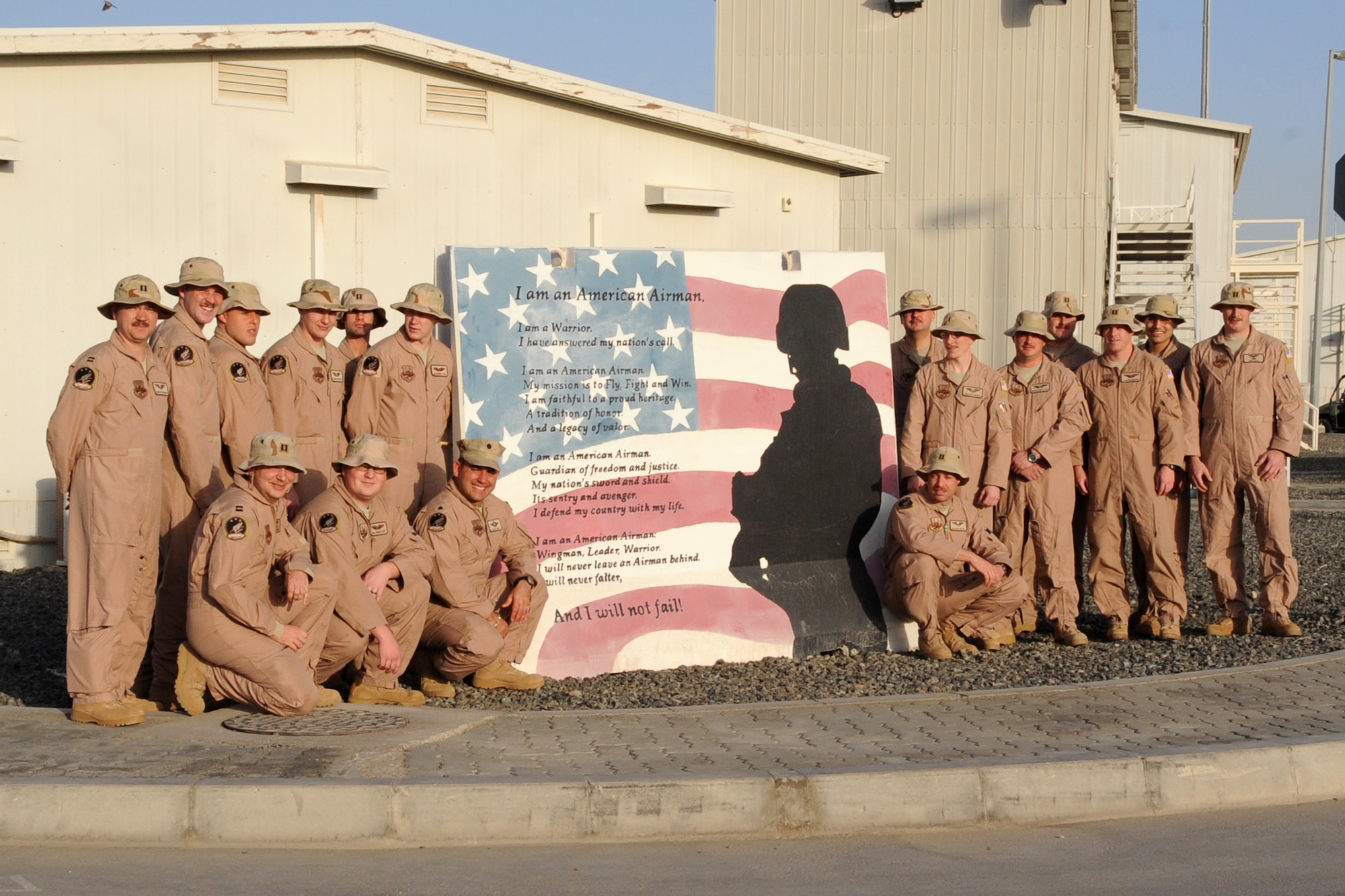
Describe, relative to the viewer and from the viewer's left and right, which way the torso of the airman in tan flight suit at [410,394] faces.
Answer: facing the viewer and to the right of the viewer

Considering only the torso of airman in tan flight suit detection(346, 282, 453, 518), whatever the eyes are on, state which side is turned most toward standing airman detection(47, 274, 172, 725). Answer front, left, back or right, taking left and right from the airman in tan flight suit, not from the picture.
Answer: right

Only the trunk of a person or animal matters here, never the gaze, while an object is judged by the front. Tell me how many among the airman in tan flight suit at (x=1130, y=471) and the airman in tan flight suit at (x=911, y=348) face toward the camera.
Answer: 2

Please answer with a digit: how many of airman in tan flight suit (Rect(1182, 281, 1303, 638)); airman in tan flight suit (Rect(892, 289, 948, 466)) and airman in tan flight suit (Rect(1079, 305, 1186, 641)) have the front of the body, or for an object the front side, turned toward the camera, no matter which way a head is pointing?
3

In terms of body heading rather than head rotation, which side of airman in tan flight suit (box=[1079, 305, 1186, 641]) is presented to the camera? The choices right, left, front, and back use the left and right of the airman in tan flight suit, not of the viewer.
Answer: front

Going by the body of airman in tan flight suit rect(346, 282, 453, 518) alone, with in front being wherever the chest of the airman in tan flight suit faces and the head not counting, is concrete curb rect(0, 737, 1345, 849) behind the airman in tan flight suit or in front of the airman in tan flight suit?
in front

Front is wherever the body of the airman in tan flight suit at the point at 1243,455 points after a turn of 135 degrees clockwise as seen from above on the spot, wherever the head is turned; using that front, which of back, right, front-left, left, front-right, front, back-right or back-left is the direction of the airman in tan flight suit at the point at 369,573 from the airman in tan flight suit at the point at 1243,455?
left

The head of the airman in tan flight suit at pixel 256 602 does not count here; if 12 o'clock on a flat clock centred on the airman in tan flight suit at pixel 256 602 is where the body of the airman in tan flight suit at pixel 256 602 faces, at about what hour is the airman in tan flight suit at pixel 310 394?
the airman in tan flight suit at pixel 310 394 is roughly at 8 o'clock from the airman in tan flight suit at pixel 256 602.

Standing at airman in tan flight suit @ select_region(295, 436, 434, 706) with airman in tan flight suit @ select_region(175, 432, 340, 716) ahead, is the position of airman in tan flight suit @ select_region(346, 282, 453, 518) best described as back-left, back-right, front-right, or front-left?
back-right

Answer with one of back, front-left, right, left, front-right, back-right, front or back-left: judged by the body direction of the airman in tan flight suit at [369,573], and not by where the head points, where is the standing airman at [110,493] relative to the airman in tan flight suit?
back-right

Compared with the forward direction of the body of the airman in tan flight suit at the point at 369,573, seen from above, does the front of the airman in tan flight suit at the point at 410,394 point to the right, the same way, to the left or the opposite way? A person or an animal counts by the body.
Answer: the same way

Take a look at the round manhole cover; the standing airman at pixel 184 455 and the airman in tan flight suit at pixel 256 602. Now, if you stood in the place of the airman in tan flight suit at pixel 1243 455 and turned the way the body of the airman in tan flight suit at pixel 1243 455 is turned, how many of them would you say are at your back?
0

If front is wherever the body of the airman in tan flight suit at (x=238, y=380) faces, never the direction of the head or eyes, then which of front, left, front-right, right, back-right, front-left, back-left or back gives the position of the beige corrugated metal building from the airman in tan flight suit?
left

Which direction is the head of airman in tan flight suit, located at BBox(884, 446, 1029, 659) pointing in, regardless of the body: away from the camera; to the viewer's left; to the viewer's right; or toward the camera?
toward the camera

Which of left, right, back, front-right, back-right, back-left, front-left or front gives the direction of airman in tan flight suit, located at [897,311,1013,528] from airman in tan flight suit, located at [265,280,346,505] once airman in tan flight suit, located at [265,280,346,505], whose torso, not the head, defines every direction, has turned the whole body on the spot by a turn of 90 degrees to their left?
front-right

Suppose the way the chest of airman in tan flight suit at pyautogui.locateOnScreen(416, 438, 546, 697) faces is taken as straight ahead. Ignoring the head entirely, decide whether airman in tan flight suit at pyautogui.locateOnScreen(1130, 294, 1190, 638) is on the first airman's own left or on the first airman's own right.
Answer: on the first airman's own left

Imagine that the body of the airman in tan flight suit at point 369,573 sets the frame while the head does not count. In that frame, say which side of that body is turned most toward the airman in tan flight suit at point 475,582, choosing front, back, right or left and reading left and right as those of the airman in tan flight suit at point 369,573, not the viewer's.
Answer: left

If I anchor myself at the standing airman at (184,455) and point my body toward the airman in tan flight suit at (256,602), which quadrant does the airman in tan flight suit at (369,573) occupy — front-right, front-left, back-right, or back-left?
front-left

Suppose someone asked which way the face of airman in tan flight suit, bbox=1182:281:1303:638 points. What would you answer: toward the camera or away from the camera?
toward the camera
